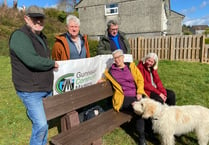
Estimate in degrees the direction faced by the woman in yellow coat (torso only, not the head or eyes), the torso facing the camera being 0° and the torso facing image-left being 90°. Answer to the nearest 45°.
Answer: approximately 0°

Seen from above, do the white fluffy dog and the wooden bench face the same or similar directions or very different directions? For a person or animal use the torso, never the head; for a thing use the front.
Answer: very different directions

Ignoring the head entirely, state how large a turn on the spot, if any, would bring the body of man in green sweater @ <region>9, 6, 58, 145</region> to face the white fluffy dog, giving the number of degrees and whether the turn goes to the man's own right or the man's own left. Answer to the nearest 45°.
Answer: approximately 45° to the man's own left

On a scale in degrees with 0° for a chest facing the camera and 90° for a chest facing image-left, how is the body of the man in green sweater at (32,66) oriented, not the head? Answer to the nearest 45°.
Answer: approximately 315°

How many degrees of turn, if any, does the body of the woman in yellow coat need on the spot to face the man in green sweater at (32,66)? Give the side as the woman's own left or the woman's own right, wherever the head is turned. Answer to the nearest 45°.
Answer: approximately 45° to the woman's own right

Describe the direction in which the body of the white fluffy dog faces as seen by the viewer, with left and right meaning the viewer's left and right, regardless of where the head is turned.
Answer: facing to the left of the viewer

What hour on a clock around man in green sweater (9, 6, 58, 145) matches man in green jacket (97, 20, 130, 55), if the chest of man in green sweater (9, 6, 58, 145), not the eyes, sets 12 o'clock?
man in green jacket (97, 20, 130, 55) is roughly at 9 o'clock from man in green sweater (9, 6, 58, 145).
